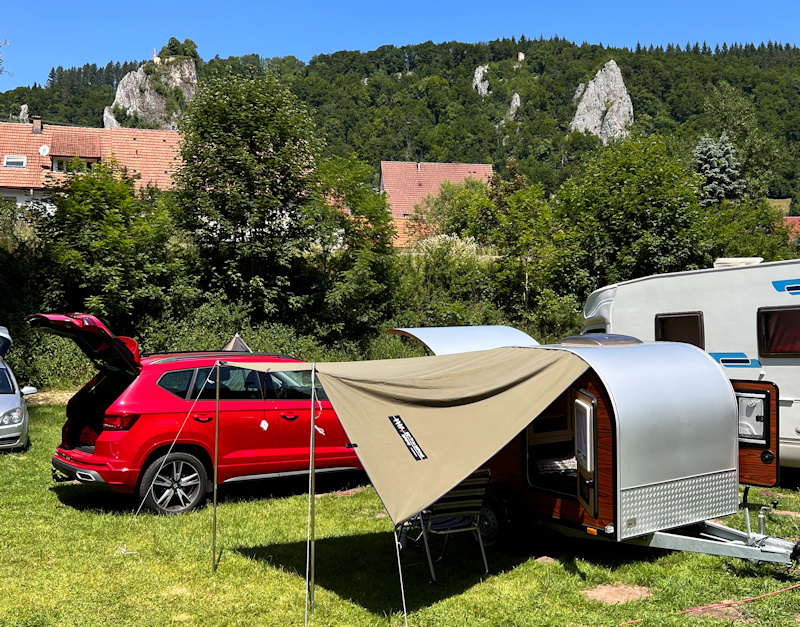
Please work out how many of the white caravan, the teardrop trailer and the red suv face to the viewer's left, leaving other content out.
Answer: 1

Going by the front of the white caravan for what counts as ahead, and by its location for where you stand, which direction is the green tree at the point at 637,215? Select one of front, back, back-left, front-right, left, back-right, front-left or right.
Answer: right

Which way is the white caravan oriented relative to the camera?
to the viewer's left

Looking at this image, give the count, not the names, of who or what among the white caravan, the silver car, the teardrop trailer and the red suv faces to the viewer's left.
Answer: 1

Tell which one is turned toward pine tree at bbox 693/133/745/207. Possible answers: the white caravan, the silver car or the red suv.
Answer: the red suv

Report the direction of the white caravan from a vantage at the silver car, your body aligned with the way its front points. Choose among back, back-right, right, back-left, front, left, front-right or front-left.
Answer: front-left

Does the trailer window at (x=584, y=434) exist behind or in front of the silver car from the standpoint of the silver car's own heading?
in front

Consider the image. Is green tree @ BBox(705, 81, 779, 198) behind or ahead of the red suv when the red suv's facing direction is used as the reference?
ahead

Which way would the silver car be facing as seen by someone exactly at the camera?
facing the viewer

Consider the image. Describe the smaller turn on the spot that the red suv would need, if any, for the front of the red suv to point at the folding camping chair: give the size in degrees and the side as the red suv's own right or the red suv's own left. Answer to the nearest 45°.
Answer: approximately 90° to the red suv's own right

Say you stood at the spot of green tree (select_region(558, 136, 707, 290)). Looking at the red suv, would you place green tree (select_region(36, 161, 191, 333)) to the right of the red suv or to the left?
right

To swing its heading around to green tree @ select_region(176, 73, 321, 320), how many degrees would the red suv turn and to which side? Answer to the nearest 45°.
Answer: approximately 45° to its left

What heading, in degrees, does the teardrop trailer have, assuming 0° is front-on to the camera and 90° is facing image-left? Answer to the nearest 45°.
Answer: approximately 315°
